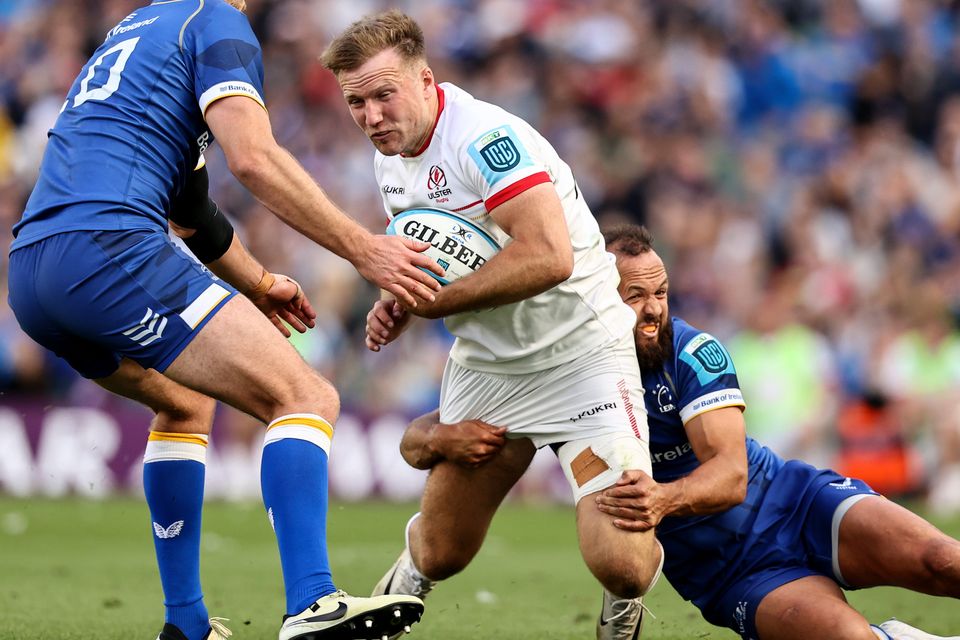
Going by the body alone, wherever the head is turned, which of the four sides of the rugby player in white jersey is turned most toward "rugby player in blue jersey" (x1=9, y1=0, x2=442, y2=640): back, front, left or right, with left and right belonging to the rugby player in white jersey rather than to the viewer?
front

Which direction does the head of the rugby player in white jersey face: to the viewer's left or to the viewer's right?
to the viewer's left

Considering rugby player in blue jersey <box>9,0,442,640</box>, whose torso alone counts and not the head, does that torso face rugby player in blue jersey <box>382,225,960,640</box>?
yes

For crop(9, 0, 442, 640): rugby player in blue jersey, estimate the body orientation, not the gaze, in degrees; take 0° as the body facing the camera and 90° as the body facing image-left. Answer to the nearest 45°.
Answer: approximately 270°

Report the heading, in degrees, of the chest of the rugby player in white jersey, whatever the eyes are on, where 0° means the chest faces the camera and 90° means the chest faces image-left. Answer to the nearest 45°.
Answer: approximately 45°
